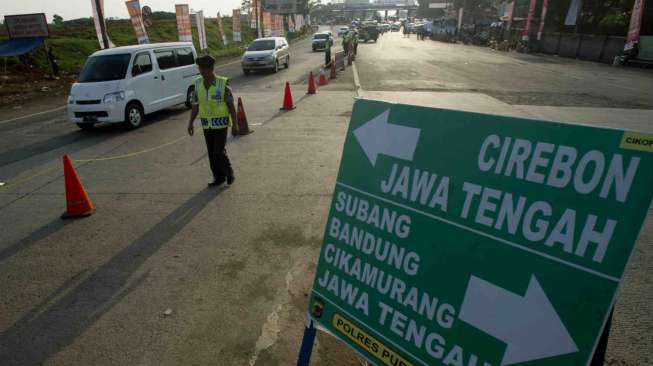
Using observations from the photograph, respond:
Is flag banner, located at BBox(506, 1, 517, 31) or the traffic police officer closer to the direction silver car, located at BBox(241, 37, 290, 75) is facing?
the traffic police officer

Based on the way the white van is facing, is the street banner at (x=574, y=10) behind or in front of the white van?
behind

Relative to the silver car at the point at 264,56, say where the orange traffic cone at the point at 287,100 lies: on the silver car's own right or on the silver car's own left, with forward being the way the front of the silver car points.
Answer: on the silver car's own left

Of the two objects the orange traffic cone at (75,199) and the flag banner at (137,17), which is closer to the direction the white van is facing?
the orange traffic cone

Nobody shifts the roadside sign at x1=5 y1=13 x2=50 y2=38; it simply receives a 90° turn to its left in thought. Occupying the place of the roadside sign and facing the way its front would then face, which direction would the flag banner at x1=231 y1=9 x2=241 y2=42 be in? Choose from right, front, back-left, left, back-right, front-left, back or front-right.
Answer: front-left

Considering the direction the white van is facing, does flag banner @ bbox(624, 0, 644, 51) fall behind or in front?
behind

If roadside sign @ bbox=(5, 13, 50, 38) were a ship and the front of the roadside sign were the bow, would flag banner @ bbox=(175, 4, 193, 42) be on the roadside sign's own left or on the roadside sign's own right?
on the roadside sign's own left

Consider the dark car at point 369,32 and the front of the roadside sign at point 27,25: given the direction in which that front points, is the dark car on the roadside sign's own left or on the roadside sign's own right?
on the roadside sign's own left

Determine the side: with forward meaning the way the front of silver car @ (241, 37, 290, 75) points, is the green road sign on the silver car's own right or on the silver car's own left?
on the silver car's own left

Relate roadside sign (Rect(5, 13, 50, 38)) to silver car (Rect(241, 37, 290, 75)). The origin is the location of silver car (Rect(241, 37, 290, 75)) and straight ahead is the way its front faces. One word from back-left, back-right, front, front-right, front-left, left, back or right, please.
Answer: front-right

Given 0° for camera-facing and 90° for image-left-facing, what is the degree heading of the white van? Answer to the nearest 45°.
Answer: approximately 45°
